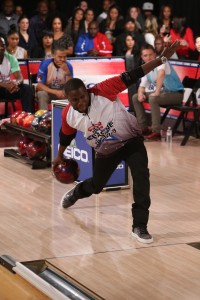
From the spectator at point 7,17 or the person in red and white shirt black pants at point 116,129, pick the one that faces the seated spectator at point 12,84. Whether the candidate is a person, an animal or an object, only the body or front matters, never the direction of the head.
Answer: the spectator

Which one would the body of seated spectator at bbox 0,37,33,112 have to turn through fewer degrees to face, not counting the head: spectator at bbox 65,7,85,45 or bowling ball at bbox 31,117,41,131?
the bowling ball

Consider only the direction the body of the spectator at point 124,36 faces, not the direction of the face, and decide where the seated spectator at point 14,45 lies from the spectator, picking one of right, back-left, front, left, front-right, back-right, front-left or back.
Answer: front-right

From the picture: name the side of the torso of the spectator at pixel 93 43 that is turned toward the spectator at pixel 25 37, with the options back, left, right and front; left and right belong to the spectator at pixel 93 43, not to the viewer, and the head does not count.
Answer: right

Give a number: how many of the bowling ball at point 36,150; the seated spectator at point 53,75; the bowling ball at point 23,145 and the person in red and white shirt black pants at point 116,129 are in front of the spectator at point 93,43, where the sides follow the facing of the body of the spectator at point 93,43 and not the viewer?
4

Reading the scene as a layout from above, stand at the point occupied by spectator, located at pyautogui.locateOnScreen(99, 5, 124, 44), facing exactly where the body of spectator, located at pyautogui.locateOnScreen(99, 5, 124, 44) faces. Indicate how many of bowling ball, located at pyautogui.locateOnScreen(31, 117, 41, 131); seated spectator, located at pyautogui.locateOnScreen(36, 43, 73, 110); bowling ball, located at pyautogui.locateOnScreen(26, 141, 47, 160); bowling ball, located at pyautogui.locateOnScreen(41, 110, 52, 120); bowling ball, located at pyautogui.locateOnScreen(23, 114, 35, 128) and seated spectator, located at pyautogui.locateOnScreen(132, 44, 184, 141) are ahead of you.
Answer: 6

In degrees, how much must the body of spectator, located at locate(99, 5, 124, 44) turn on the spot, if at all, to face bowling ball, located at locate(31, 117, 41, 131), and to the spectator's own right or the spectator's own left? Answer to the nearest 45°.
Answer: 0° — they already face it

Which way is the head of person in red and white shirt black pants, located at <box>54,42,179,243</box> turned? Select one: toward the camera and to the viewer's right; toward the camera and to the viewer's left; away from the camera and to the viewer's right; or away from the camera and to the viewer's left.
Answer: toward the camera and to the viewer's left

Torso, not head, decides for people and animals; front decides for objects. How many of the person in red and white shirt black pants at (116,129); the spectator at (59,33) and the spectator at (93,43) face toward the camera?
3

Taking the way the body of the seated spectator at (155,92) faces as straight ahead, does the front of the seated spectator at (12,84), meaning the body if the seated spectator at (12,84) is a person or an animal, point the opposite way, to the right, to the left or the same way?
to the left

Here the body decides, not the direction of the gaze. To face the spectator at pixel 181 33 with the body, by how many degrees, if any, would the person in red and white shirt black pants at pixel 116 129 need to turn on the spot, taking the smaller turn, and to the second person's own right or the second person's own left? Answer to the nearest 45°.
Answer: approximately 180°

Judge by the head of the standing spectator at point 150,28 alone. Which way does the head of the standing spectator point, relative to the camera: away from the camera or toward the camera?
toward the camera

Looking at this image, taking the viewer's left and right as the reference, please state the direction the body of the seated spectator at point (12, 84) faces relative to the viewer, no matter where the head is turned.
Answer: facing the viewer and to the right of the viewer

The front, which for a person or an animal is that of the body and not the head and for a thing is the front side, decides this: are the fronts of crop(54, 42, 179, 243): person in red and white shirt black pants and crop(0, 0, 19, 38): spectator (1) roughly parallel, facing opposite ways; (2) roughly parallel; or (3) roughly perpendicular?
roughly parallel

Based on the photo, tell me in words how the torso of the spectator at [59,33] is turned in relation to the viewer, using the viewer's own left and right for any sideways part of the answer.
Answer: facing the viewer

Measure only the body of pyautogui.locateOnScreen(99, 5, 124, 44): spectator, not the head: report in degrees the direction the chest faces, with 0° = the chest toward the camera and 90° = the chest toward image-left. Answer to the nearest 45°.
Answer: approximately 0°
